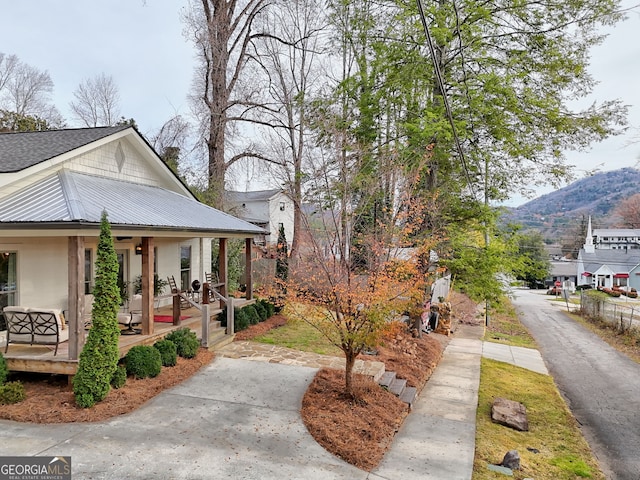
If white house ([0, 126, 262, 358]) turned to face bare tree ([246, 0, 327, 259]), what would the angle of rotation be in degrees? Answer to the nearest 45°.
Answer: approximately 90° to its left

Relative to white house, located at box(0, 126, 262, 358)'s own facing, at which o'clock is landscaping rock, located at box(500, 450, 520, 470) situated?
The landscaping rock is roughly at 12 o'clock from the white house.

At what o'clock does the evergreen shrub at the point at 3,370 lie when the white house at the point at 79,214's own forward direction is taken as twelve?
The evergreen shrub is roughly at 2 o'clock from the white house.

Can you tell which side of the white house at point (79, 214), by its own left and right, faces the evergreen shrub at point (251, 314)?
left

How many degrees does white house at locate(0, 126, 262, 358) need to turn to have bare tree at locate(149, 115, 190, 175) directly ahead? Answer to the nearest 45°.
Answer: approximately 135° to its left

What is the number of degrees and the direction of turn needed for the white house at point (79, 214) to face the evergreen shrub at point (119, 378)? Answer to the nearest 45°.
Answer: approximately 45° to its right

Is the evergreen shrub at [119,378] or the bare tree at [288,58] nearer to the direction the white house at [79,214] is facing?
the evergreen shrub

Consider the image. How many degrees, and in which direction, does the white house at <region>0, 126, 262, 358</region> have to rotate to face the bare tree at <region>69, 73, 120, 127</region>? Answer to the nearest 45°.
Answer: approximately 135° to its left

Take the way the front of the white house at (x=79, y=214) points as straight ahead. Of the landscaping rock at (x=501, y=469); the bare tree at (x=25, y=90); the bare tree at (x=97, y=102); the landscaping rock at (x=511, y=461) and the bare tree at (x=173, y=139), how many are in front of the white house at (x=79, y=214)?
2

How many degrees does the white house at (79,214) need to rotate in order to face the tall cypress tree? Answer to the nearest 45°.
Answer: approximately 45° to its right

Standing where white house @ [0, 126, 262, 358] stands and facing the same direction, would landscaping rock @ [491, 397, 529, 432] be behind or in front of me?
in front

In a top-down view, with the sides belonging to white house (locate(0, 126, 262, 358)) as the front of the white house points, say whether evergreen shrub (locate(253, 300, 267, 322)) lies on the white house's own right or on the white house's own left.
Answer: on the white house's own left

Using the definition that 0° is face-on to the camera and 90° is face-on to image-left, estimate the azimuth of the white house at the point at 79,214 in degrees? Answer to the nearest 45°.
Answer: approximately 315°
